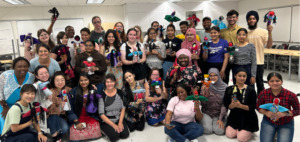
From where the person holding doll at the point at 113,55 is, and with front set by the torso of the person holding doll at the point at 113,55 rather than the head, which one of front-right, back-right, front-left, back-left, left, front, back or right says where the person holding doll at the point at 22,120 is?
front-right

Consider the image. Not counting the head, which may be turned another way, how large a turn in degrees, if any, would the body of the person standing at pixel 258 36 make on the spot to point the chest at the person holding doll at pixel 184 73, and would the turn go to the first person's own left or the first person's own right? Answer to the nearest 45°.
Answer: approximately 45° to the first person's own right

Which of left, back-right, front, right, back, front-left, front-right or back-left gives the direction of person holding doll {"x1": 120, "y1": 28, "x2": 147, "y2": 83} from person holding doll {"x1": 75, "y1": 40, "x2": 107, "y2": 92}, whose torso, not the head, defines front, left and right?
left

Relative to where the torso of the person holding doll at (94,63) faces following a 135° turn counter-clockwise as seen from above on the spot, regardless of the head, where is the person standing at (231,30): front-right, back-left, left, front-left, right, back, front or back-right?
front-right

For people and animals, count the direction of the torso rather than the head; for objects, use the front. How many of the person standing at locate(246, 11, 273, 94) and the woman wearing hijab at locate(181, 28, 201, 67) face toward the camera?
2

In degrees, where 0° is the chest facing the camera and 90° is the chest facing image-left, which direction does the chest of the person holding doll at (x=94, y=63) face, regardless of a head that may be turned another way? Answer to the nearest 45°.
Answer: approximately 0°

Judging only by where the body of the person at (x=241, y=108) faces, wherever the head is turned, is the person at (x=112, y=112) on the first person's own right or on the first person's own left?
on the first person's own right

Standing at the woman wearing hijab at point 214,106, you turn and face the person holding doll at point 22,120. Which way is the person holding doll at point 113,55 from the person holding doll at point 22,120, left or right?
right
